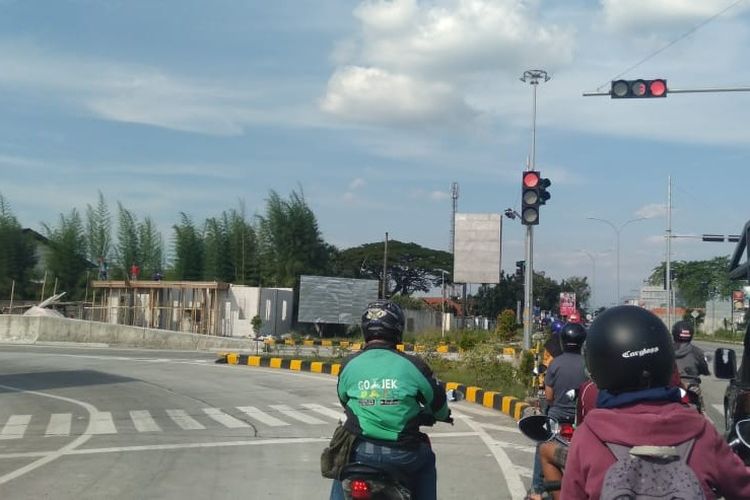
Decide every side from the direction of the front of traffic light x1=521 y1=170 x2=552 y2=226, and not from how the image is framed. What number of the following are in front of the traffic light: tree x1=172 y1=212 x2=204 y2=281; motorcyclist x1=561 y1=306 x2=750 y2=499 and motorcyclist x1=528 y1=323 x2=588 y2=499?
2

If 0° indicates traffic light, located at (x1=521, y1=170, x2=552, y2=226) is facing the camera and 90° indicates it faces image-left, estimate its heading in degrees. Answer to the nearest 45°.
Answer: approximately 0°

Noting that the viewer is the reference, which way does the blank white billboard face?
facing the viewer

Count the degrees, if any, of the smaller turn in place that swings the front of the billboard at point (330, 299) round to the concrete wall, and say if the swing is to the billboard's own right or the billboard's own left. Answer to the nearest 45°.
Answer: approximately 45° to the billboard's own right

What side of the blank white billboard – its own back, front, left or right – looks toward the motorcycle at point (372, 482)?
front

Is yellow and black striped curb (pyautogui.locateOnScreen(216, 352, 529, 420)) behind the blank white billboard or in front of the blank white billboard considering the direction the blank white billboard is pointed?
in front

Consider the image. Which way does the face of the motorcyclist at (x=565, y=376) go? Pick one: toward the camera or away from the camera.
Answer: away from the camera

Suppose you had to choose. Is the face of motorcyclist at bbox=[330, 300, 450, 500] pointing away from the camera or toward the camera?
away from the camera

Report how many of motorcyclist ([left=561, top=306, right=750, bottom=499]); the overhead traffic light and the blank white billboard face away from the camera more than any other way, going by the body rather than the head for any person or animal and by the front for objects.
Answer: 1

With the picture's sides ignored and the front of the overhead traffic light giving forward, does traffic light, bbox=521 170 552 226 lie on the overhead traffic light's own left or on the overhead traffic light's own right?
on the overhead traffic light's own right

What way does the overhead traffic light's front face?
toward the camera

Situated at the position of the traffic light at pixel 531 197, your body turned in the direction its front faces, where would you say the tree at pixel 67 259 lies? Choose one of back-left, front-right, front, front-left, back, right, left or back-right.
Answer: back-right

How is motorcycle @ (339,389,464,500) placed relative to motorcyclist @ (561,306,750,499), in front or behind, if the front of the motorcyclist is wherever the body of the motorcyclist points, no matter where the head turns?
in front

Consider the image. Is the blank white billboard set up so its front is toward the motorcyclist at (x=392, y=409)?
yes

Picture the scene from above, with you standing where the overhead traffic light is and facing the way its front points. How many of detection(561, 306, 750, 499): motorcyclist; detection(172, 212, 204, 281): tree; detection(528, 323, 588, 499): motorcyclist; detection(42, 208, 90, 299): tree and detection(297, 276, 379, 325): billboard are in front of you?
2

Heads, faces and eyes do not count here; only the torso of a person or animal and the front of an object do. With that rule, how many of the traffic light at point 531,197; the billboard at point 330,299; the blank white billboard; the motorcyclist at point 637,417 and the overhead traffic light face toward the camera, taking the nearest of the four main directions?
4

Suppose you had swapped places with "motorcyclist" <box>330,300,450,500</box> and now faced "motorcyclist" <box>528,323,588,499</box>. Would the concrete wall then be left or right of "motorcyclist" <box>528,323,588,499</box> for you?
left
